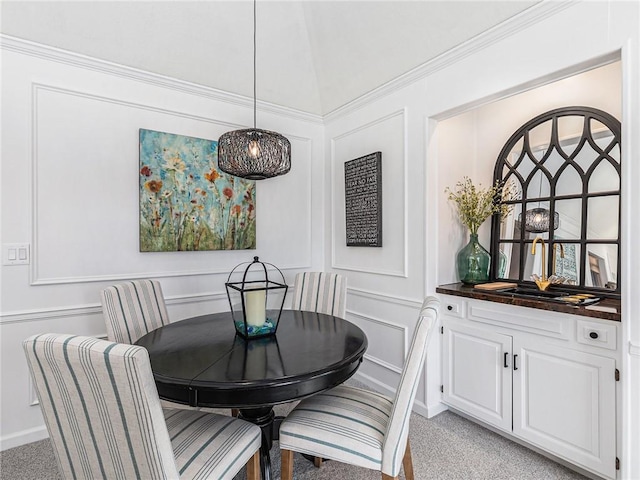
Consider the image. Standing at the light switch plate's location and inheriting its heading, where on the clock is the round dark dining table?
The round dark dining table is roughly at 11 o'clock from the light switch plate.

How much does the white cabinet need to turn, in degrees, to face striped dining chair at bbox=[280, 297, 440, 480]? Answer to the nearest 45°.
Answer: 0° — it already faces it

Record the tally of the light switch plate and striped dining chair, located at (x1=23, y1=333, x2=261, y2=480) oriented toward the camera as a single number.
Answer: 1

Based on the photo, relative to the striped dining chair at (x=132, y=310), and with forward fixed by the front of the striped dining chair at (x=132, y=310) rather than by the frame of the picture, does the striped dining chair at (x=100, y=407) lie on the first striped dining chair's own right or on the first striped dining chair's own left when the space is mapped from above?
on the first striped dining chair's own right

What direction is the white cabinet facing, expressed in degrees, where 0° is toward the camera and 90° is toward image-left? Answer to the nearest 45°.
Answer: approximately 45°

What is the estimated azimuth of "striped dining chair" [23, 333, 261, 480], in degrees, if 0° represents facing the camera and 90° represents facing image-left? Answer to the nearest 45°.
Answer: approximately 225°

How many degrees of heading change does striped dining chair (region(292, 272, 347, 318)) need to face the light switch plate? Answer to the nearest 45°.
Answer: approximately 45° to its right
